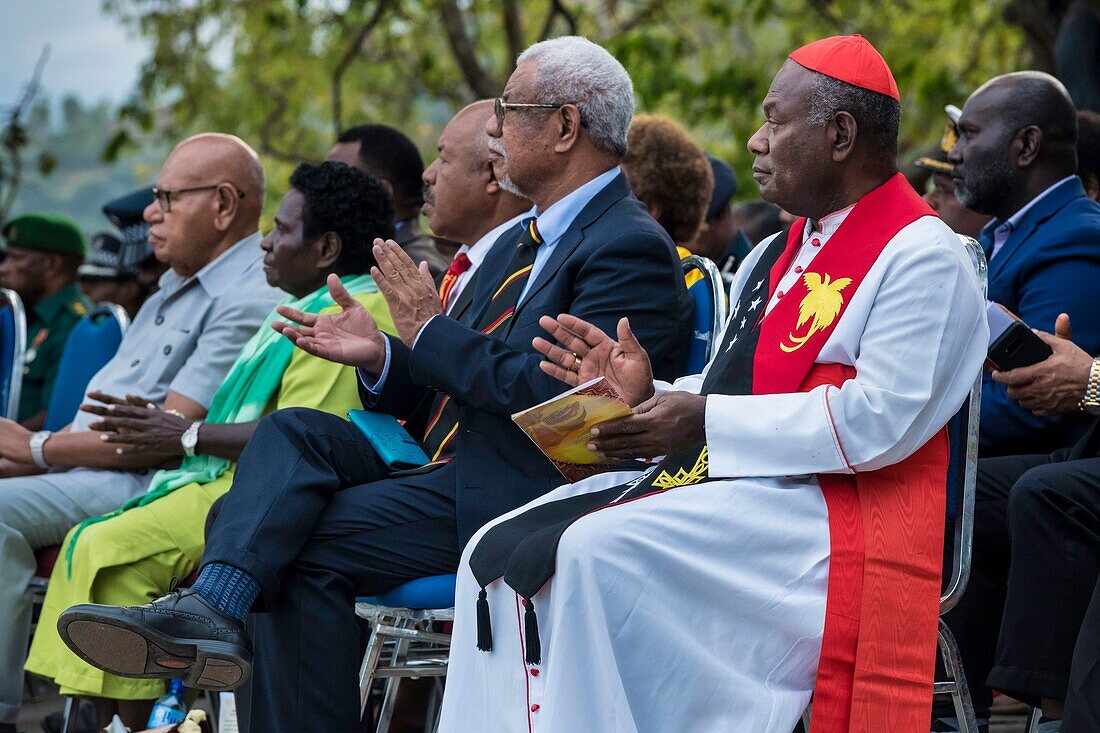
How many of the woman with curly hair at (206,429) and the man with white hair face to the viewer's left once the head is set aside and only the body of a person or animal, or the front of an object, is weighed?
2

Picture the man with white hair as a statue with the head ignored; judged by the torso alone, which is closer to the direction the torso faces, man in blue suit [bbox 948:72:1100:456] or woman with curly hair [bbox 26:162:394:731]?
the woman with curly hair

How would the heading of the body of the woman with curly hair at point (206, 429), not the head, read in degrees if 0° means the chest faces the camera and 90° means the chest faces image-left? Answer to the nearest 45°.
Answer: approximately 90°

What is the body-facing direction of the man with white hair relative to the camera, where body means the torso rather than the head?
to the viewer's left

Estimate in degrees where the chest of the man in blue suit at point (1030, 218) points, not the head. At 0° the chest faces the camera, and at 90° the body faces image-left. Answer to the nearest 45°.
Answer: approximately 90°

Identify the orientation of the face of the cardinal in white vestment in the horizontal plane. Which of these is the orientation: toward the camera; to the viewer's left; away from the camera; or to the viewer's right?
to the viewer's left

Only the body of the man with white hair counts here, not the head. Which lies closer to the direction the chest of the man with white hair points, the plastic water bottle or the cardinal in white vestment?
the plastic water bottle

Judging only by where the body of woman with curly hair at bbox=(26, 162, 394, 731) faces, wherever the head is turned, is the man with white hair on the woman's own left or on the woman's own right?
on the woman's own left

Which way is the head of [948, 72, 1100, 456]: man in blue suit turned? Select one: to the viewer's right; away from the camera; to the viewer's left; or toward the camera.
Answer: to the viewer's left

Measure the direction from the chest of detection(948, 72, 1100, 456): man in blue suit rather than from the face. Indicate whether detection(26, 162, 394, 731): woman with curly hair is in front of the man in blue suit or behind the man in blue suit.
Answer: in front

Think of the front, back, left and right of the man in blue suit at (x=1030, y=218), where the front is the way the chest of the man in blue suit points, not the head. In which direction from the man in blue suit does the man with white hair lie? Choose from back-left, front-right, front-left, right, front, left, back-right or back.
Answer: front-left

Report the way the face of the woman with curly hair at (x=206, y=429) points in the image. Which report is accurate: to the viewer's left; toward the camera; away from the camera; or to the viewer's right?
to the viewer's left
